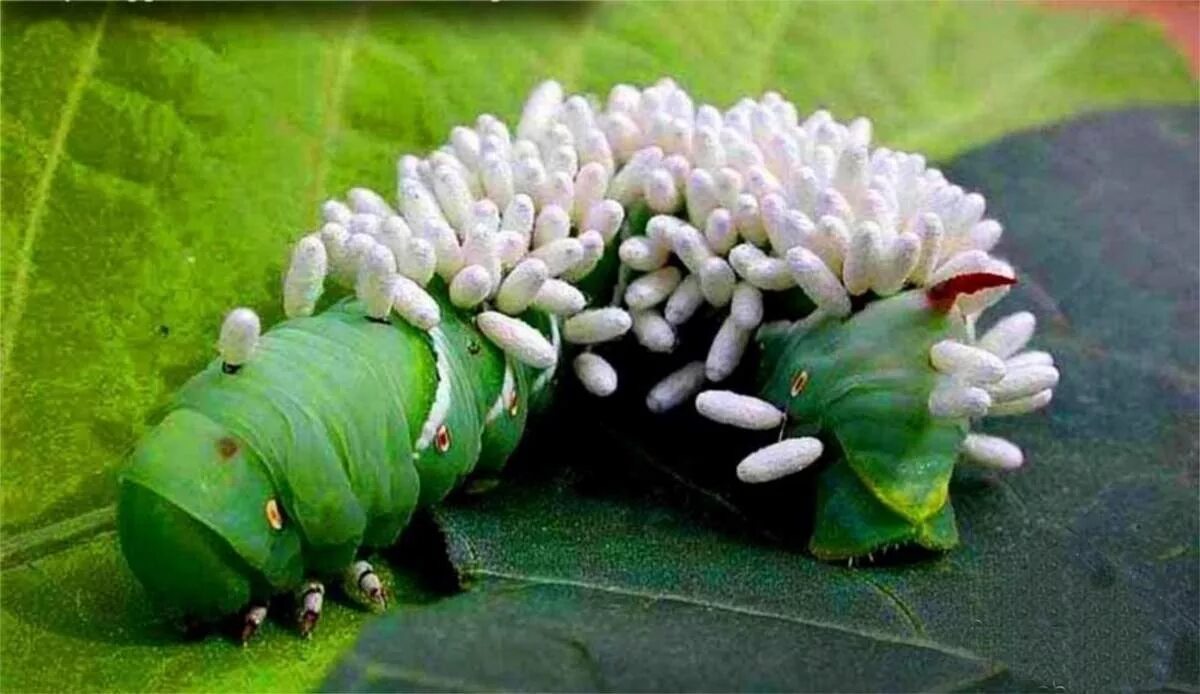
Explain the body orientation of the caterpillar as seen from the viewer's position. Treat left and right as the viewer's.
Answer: facing the viewer and to the left of the viewer
